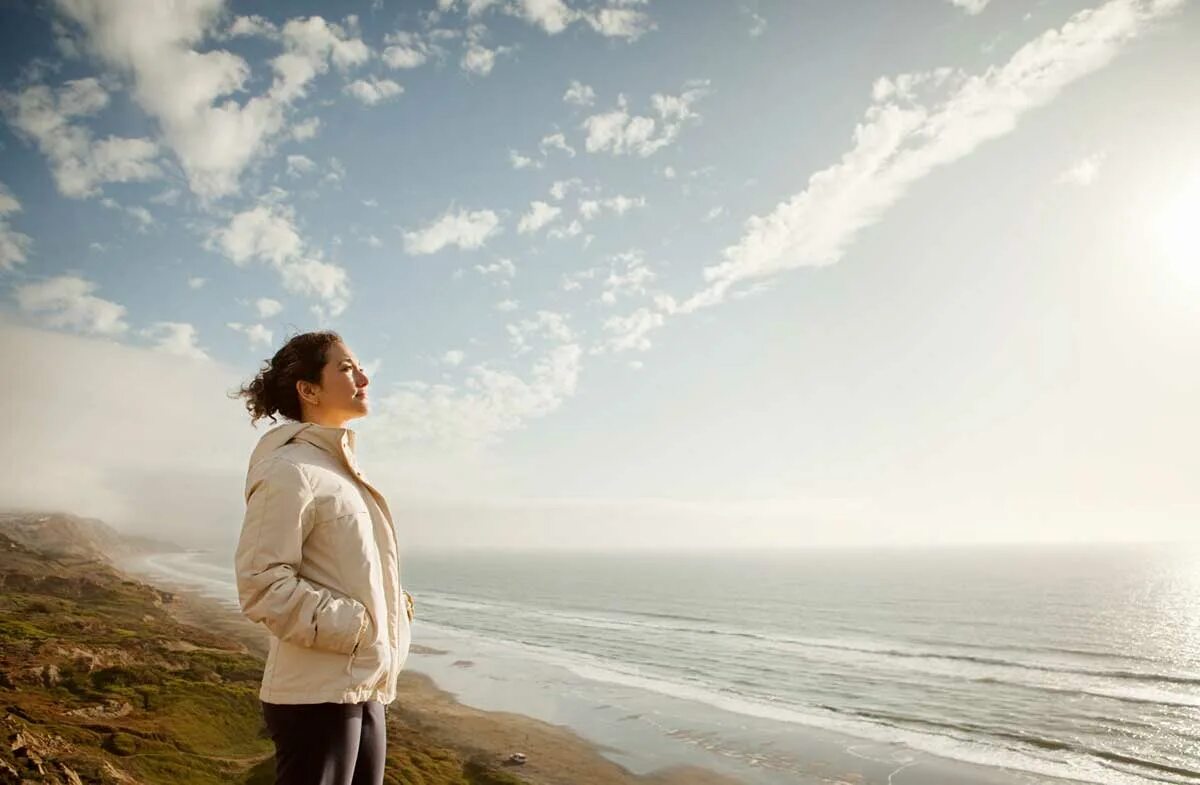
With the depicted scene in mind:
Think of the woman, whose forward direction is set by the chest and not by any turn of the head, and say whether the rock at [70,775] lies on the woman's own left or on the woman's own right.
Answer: on the woman's own left

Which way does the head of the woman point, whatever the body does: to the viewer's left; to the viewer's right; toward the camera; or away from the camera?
to the viewer's right

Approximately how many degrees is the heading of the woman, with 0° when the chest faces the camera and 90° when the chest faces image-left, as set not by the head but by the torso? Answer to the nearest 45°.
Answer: approximately 270°
